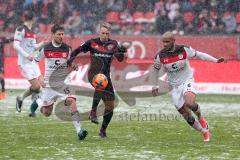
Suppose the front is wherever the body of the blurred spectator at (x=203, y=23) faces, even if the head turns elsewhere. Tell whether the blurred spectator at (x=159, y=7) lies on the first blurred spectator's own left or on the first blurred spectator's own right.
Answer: on the first blurred spectator's own right

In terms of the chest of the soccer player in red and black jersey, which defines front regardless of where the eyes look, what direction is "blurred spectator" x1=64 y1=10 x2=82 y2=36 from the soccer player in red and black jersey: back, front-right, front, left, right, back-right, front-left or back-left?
back

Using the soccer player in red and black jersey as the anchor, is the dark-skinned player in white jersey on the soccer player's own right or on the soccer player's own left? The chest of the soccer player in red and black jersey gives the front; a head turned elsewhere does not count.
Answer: on the soccer player's own left

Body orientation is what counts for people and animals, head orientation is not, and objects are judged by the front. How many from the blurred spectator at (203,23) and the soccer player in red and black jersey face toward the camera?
2

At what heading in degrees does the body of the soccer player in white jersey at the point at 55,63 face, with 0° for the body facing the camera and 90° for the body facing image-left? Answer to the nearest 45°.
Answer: approximately 315°

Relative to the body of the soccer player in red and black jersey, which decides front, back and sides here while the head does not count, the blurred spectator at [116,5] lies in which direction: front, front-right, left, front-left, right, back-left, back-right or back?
back

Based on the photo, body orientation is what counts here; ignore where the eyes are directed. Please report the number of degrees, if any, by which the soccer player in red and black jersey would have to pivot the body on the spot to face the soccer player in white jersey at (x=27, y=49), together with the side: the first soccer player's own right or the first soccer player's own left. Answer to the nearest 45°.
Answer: approximately 135° to the first soccer player's own right

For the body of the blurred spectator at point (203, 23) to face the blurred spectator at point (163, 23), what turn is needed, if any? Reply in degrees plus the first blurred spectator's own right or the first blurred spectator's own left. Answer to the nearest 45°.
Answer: approximately 90° to the first blurred spectator's own right
